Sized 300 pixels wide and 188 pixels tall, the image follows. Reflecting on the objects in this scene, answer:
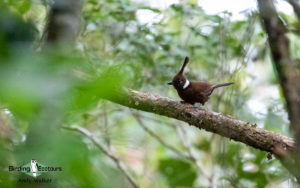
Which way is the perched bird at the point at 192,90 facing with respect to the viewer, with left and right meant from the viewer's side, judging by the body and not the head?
facing to the left of the viewer
